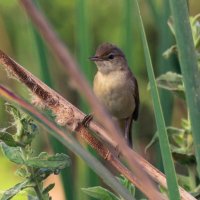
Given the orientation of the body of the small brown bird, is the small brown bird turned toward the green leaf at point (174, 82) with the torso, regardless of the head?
no

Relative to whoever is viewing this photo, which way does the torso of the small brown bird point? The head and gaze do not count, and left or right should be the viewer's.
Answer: facing the viewer and to the left of the viewer

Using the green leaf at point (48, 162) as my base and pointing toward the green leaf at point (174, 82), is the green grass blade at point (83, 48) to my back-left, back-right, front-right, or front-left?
front-left
